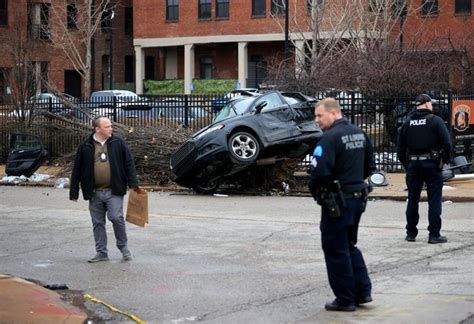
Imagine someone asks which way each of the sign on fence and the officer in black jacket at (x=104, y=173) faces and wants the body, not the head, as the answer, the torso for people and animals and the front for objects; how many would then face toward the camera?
2

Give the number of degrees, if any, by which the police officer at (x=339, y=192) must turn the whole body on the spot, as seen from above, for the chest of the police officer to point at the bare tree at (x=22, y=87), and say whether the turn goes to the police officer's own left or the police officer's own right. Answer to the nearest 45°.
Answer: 0° — they already face it

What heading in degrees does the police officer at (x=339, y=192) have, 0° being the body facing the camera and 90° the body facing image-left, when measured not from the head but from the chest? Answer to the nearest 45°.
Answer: approximately 135°

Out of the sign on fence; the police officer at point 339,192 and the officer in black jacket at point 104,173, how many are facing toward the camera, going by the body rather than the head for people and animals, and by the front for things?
2

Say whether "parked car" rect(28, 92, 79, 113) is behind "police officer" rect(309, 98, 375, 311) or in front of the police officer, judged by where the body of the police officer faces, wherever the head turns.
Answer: in front

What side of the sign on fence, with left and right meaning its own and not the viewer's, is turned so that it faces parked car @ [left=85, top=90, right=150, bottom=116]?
right

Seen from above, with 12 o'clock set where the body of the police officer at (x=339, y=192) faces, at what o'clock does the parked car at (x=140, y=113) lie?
The parked car is roughly at 1 o'clock from the police officer.

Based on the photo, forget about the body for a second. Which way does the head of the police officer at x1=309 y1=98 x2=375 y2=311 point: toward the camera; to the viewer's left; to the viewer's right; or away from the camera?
to the viewer's left

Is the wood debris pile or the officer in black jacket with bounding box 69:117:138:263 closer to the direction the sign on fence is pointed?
the officer in black jacket

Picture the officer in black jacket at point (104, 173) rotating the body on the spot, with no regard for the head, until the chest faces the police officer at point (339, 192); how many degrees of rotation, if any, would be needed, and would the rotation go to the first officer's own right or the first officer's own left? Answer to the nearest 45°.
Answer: approximately 45° to the first officer's own left

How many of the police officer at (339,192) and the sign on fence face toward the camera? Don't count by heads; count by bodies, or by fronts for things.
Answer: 1

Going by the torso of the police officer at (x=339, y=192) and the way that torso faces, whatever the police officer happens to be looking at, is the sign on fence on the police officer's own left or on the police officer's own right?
on the police officer's own right

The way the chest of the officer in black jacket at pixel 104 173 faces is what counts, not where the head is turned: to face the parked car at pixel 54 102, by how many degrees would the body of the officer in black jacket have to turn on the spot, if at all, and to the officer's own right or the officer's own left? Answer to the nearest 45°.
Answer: approximately 180°

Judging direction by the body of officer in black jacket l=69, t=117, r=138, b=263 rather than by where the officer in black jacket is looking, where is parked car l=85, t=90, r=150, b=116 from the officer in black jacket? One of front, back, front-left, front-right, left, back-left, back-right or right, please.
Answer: back
